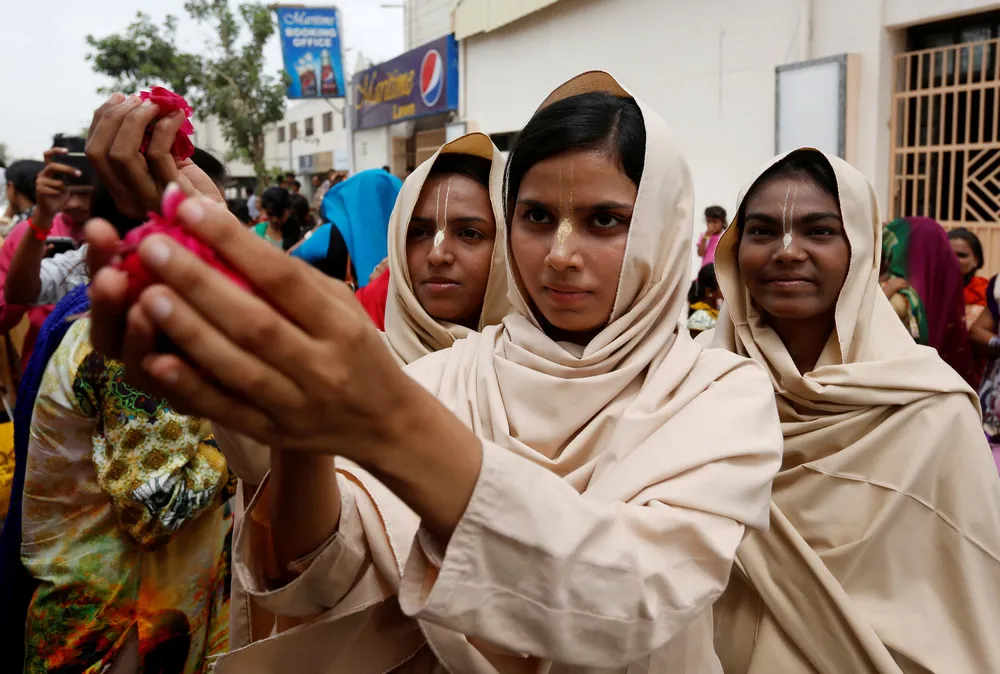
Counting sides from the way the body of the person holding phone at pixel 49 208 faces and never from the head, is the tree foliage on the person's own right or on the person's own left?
on the person's own left

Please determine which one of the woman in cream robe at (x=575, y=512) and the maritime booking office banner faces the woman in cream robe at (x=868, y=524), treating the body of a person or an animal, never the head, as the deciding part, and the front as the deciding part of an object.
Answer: the maritime booking office banner

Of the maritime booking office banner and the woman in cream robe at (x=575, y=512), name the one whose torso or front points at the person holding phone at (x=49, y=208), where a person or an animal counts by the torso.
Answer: the maritime booking office banner

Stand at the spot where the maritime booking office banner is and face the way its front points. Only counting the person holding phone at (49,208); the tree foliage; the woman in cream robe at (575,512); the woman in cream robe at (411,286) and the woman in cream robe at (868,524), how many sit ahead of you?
4

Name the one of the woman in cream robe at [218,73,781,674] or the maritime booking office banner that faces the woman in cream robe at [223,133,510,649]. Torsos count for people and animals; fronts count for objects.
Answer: the maritime booking office banner

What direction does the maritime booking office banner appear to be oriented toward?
toward the camera

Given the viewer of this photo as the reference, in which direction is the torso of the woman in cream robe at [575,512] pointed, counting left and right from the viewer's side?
facing the viewer and to the left of the viewer

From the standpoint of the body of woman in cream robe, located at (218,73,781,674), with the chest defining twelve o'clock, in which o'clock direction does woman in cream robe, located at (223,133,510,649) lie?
woman in cream robe, located at (223,133,510,649) is roughly at 4 o'clock from woman in cream robe, located at (218,73,781,674).

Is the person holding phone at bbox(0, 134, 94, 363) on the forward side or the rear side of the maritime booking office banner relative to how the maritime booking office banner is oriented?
on the forward side

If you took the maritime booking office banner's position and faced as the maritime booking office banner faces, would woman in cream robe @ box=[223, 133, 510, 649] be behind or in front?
in front

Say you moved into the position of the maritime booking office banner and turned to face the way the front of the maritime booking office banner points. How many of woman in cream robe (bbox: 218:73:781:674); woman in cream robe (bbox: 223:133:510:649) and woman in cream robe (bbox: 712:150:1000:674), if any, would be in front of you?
3

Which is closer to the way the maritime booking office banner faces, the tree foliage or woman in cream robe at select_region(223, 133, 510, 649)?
the woman in cream robe

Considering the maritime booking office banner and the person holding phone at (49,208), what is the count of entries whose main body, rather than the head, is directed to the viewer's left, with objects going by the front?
0

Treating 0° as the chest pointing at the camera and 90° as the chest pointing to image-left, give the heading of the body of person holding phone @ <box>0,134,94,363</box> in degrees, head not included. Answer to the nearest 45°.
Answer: approximately 315°
